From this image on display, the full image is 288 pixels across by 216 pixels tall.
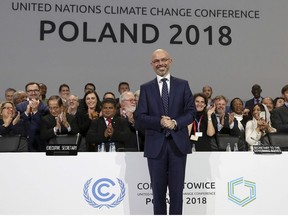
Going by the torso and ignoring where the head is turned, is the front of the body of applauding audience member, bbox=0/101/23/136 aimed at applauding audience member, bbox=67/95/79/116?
no

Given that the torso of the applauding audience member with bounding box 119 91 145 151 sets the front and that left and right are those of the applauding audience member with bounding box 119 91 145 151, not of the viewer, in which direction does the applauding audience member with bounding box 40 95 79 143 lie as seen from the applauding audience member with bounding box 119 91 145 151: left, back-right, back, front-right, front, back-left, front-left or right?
back-right

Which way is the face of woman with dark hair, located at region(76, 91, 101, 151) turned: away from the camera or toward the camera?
toward the camera

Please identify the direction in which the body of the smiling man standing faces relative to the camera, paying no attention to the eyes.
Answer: toward the camera

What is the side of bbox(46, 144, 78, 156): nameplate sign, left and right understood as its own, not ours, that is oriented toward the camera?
front

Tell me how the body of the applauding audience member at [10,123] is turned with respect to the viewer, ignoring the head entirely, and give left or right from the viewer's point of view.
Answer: facing the viewer and to the right of the viewer

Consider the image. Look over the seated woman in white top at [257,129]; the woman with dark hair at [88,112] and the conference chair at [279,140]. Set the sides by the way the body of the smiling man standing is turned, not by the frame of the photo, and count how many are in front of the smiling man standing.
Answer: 0

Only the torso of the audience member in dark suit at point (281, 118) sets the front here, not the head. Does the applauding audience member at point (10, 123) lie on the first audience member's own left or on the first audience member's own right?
on the first audience member's own right

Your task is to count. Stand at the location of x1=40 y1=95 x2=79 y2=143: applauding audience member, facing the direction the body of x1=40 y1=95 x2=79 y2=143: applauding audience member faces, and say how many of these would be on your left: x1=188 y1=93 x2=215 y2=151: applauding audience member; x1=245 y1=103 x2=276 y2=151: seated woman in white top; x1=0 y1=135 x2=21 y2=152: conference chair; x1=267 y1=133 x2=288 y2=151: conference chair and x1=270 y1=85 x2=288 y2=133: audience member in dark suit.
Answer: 4

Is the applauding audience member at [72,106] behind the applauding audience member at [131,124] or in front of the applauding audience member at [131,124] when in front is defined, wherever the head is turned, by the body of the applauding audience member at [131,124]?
behind

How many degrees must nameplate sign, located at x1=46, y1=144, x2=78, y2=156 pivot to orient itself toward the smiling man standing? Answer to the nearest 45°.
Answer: approximately 45° to its left

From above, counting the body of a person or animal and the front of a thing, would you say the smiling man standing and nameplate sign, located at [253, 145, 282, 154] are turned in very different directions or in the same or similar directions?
same or similar directions

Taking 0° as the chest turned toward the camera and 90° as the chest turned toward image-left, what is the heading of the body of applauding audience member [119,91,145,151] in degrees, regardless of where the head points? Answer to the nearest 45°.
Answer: approximately 315°

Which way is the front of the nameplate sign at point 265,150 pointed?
toward the camera

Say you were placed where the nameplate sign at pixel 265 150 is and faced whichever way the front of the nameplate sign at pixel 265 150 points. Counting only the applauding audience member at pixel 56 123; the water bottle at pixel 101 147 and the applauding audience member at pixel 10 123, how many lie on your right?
3

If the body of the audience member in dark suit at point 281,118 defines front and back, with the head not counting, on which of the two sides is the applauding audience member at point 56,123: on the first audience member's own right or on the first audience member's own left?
on the first audience member's own right

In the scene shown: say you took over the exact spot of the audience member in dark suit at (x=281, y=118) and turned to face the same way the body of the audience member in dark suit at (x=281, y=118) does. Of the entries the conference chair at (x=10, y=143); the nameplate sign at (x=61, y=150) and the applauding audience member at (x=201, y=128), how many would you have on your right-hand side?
3
